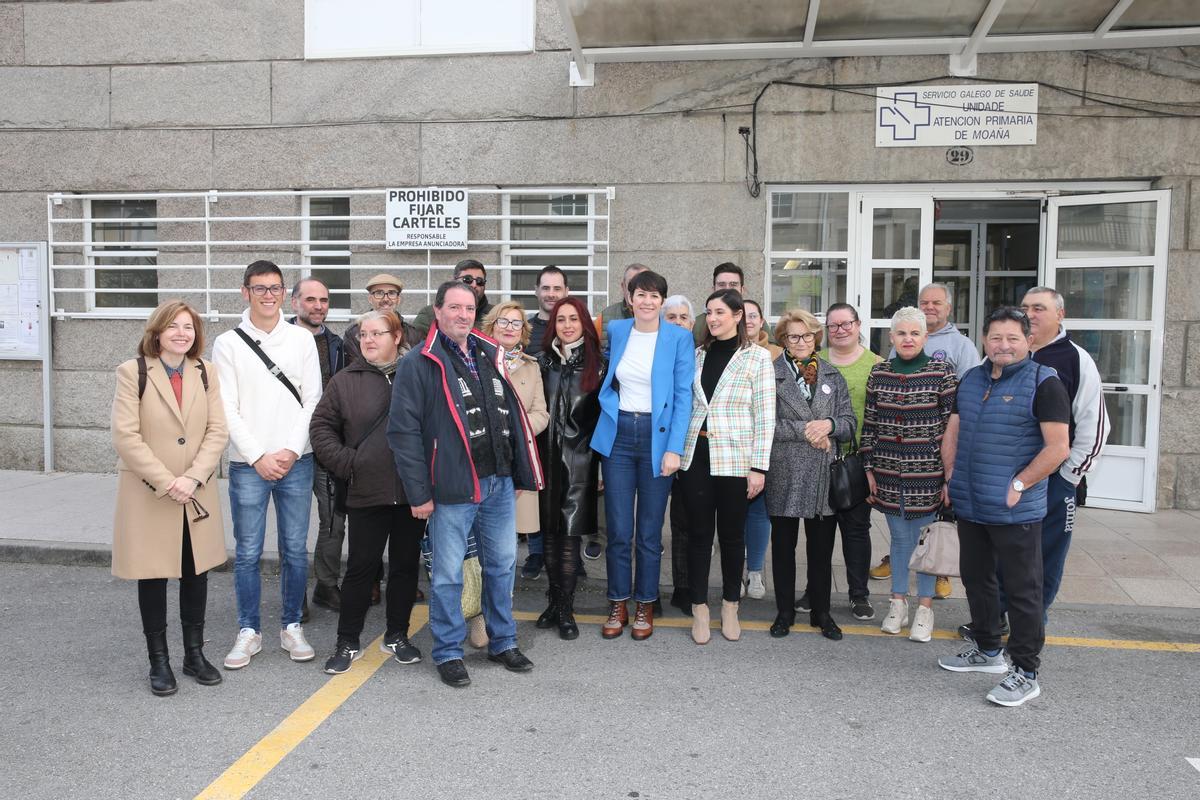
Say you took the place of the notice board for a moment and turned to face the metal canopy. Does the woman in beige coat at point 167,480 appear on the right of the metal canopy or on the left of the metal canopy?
right

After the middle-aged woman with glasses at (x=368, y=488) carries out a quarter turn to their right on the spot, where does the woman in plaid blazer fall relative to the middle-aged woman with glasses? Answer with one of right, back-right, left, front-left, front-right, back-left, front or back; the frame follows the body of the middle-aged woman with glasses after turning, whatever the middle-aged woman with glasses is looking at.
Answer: back-left

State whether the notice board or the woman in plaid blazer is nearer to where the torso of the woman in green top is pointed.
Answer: the woman in plaid blazer

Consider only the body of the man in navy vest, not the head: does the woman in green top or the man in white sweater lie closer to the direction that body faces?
the man in white sweater

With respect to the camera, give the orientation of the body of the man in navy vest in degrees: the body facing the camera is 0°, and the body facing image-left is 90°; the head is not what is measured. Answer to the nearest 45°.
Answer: approximately 45°

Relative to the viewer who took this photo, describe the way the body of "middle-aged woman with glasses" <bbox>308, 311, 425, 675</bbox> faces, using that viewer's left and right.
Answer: facing the viewer and to the right of the viewer
